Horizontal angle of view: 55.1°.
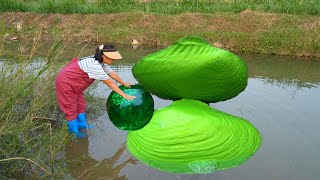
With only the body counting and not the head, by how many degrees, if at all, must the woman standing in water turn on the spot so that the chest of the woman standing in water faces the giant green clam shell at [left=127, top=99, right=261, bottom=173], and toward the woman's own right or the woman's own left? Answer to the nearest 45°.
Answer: approximately 45° to the woman's own right

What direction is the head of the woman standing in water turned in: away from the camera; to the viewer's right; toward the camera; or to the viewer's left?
to the viewer's right

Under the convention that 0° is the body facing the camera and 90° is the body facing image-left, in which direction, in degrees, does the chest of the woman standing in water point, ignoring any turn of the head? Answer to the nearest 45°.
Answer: approximately 270°
